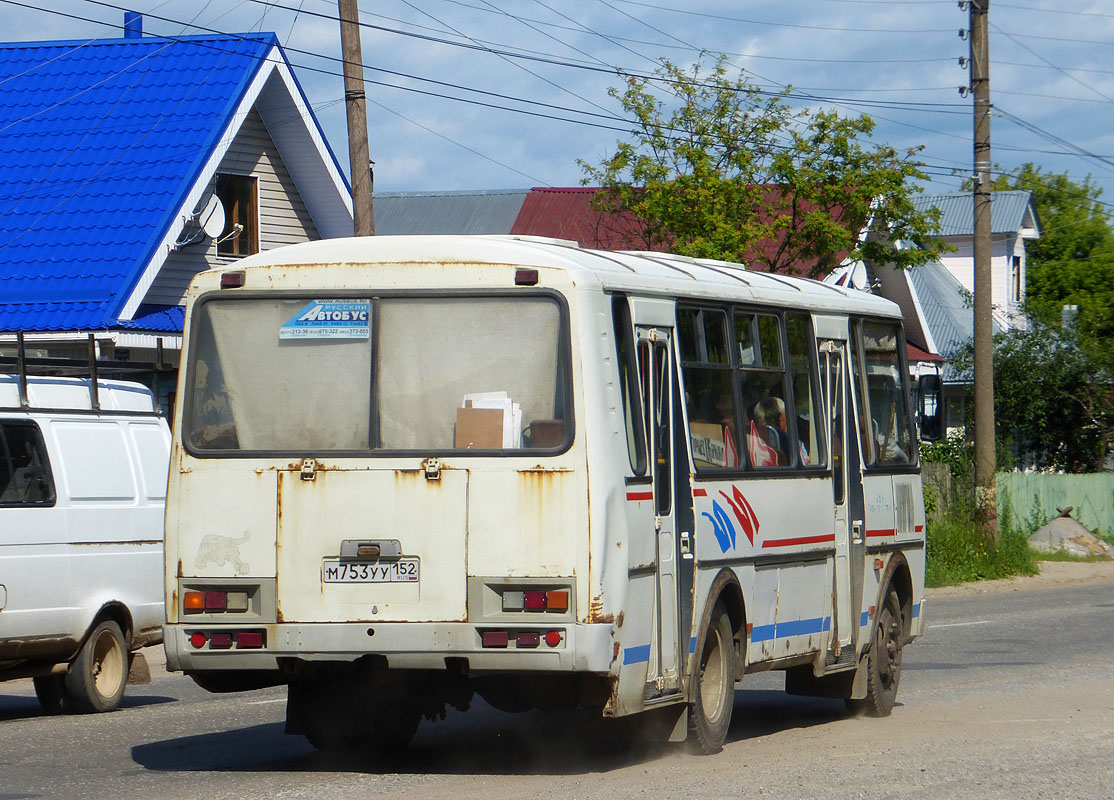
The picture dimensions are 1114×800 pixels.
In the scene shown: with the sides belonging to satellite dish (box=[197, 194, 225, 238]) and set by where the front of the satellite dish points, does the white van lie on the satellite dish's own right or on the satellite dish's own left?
on the satellite dish's own right

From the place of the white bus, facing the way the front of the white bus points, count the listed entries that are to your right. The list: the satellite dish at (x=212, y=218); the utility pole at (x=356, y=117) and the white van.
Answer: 0

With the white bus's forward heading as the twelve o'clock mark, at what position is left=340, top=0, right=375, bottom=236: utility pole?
The utility pole is roughly at 10 o'clock from the white bus.

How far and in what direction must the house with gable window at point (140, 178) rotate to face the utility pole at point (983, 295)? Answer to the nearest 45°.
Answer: approximately 45° to its left

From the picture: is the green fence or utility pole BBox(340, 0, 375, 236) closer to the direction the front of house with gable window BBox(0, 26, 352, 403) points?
the utility pole

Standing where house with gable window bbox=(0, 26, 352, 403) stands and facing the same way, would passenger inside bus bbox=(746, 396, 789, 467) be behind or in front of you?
in front

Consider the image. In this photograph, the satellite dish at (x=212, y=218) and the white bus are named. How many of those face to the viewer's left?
0

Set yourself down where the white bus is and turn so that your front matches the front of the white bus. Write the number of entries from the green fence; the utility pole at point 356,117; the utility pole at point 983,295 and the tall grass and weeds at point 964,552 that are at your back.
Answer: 0

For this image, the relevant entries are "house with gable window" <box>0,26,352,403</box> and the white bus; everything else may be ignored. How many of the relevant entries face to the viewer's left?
0

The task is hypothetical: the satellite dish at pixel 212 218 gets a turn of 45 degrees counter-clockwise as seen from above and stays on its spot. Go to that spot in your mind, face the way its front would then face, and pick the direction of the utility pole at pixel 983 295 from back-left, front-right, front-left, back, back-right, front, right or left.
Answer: front

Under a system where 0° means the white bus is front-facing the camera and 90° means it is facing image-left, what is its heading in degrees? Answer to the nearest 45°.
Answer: approximately 225°
